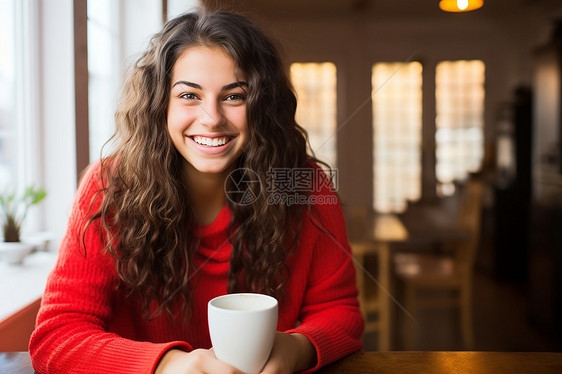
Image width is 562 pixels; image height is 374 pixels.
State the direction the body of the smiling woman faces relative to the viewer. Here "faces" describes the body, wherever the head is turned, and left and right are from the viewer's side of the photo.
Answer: facing the viewer

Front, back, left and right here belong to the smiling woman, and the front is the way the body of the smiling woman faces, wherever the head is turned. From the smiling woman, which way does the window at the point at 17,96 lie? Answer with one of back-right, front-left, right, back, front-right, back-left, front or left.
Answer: back-right

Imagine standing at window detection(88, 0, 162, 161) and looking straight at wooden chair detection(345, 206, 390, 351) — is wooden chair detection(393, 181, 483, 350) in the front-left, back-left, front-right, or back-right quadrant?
front-right

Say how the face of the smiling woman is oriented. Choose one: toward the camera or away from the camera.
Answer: toward the camera

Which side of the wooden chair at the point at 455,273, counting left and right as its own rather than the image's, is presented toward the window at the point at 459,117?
right

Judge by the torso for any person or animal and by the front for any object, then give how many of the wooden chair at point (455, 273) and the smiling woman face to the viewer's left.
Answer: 1

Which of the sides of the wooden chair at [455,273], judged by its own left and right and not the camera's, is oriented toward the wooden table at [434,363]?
left

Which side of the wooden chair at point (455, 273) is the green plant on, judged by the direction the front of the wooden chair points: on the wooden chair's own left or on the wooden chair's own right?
on the wooden chair's own left

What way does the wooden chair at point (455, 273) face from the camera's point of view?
to the viewer's left

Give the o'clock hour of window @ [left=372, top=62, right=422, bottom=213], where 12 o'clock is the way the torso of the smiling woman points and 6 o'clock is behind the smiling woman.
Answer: The window is roughly at 7 o'clock from the smiling woman.
